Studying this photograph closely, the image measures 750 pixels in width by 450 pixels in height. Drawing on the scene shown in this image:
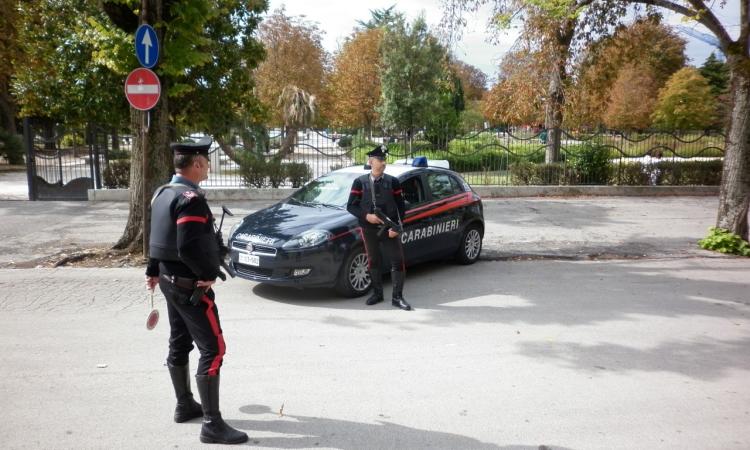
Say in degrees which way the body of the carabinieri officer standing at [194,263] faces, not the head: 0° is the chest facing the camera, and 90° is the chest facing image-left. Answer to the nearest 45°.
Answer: approximately 225°

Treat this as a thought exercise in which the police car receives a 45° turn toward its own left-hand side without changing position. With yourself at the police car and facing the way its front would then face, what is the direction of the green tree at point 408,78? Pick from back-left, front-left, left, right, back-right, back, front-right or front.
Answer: back

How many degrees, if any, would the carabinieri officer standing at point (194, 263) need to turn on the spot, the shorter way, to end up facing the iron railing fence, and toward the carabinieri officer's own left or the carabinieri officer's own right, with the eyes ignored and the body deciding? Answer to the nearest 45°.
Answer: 0° — they already face it

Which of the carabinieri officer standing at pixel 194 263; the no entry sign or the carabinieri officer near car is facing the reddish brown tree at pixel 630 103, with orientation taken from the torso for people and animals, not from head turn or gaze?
the carabinieri officer standing

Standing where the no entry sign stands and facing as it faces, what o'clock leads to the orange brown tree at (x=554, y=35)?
The orange brown tree is roughly at 8 o'clock from the no entry sign.

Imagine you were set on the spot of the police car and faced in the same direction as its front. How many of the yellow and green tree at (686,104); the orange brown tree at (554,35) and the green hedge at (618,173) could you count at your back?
3

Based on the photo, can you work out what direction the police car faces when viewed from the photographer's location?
facing the viewer and to the left of the viewer

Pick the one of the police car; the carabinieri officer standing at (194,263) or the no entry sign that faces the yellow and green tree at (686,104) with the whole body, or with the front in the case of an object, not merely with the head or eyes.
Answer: the carabinieri officer standing

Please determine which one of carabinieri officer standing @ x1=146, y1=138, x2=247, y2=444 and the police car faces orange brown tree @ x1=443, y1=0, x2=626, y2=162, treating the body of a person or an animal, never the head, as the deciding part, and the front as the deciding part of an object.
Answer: the carabinieri officer standing

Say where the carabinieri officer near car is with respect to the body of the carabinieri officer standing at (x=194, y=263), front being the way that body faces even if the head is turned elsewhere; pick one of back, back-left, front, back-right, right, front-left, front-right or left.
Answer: front

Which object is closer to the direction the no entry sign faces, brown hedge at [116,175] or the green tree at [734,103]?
the green tree

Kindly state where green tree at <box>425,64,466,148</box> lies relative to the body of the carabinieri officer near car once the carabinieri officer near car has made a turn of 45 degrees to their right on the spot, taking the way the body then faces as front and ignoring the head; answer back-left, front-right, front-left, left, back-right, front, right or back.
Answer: back-right

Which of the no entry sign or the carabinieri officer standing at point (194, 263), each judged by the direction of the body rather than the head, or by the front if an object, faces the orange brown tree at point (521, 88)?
the carabinieri officer standing

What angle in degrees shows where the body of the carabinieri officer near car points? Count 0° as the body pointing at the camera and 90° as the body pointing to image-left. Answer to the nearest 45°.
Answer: approximately 0°

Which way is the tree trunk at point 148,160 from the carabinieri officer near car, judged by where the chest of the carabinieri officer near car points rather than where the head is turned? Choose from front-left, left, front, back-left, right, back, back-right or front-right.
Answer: back-right

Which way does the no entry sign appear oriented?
toward the camera

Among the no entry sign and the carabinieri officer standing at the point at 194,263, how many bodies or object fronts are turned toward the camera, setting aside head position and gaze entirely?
1

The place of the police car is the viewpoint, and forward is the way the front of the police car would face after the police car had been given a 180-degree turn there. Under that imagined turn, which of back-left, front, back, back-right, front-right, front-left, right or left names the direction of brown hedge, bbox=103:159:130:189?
left
